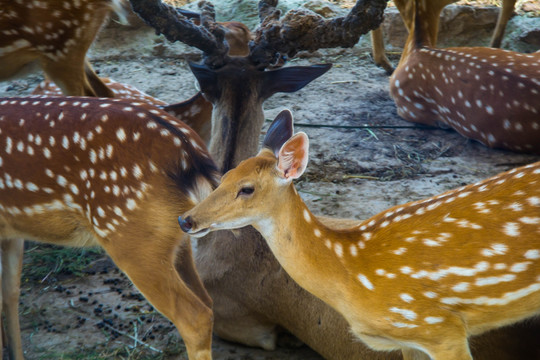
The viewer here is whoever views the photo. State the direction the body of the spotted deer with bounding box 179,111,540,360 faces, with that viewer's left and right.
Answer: facing to the left of the viewer

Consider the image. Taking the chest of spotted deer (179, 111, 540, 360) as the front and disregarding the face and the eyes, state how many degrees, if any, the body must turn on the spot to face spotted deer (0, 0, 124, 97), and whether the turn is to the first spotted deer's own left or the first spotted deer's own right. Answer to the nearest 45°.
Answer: approximately 45° to the first spotted deer's own right
